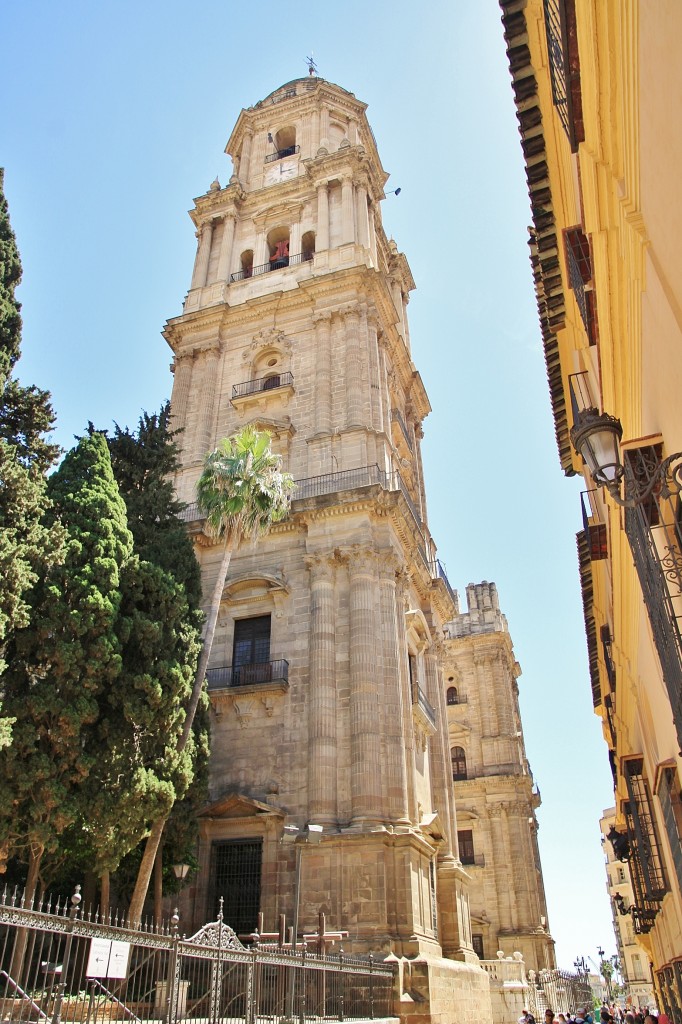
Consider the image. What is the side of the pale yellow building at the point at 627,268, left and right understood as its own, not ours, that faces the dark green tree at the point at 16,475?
front

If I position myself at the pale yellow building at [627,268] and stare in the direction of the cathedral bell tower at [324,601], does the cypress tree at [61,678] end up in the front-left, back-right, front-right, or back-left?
front-left

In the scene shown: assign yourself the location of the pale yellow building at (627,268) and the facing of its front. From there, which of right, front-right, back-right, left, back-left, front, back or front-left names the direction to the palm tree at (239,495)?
front-right

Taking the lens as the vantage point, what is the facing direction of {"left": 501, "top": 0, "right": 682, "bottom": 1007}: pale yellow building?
facing to the left of the viewer

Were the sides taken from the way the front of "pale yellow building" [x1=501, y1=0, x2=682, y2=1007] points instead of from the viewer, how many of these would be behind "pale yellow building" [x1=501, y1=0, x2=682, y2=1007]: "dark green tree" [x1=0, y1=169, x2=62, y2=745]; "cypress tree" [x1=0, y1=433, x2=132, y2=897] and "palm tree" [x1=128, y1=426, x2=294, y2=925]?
0
